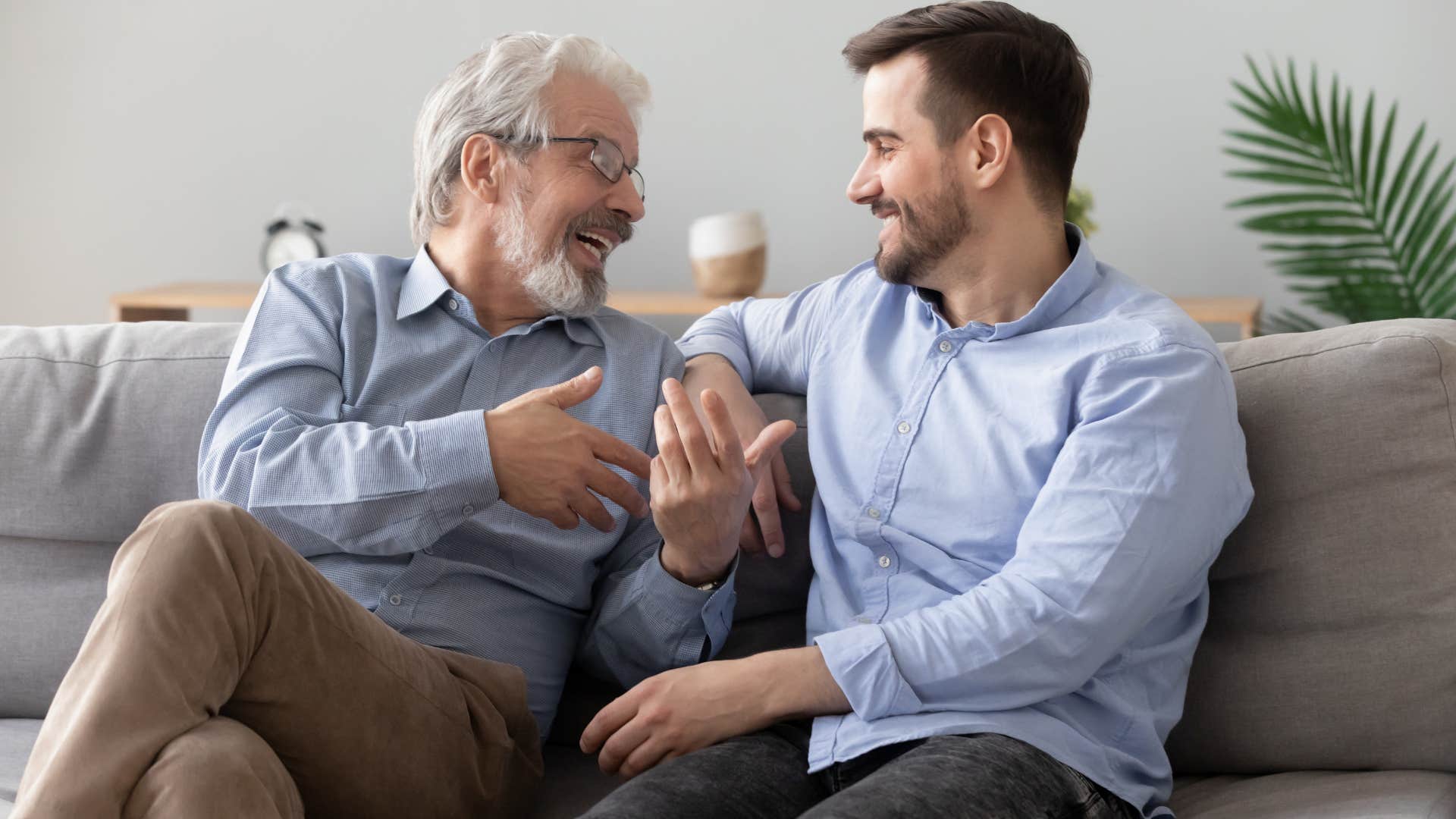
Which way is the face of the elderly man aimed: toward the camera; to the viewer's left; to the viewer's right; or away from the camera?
to the viewer's right

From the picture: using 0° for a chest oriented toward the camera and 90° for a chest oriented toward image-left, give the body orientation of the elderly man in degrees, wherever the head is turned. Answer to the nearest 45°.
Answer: approximately 0°

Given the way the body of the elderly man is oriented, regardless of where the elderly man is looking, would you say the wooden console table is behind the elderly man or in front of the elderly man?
behind

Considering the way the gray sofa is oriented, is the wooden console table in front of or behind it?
behind
